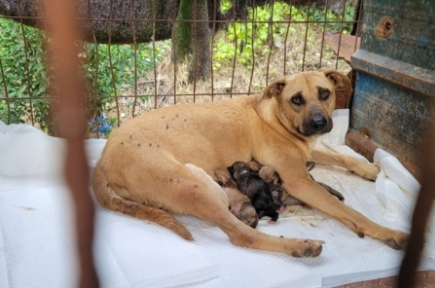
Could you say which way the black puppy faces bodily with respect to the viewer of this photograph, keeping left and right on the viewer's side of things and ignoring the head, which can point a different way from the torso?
facing away from the viewer and to the left of the viewer

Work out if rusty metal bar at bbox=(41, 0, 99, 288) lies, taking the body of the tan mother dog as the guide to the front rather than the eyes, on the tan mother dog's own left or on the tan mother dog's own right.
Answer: on the tan mother dog's own right

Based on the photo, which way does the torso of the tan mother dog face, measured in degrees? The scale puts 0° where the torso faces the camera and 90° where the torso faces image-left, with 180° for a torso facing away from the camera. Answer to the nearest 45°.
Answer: approximately 270°

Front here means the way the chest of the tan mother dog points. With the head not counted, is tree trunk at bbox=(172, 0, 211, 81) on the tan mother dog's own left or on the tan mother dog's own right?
on the tan mother dog's own left

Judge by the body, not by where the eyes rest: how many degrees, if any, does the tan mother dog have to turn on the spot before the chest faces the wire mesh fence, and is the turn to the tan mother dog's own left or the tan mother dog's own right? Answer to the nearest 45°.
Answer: approximately 90° to the tan mother dog's own left
